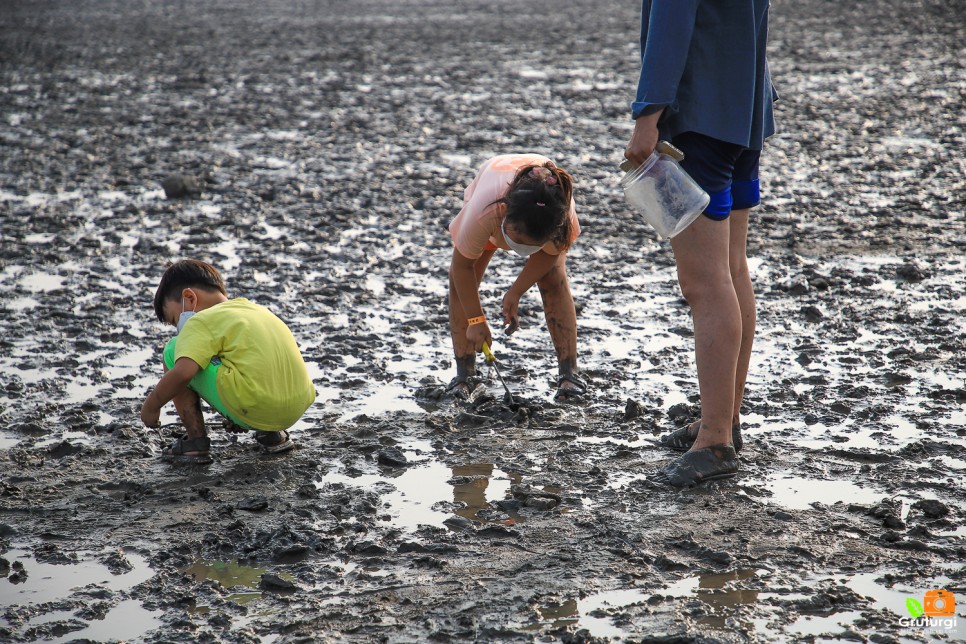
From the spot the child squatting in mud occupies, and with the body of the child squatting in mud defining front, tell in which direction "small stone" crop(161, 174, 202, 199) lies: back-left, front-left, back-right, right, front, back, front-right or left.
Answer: right

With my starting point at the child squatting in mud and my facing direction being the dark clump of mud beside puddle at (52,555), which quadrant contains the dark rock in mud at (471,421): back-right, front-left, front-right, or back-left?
back-left

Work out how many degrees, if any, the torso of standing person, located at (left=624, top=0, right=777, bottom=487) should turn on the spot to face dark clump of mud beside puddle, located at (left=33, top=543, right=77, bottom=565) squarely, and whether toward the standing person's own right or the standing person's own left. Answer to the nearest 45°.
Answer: approximately 45° to the standing person's own left

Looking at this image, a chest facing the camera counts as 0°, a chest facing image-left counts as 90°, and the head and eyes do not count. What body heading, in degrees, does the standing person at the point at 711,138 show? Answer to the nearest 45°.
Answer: approximately 90°

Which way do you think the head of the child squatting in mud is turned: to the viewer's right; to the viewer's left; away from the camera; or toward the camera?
to the viewer's left

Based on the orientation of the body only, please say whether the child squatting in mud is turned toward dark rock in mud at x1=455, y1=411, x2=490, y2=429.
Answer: no

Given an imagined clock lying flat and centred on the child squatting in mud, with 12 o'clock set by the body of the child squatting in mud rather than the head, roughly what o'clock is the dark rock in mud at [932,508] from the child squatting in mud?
The dark rock in mud is roughly at 7 o'clock from the child squatting in mud.

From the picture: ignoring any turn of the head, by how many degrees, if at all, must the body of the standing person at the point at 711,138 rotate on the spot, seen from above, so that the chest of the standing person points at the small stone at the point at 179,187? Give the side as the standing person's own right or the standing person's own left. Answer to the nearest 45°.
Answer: approximately 45° to the standing person's own right

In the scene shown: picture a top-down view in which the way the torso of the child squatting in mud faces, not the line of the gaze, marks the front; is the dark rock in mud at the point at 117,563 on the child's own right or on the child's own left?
on the child's own left

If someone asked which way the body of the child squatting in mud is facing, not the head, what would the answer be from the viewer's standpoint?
to the viewer's left

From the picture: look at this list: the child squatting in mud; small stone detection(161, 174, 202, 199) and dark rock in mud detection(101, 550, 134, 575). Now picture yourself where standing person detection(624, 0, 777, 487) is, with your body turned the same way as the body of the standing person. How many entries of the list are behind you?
0

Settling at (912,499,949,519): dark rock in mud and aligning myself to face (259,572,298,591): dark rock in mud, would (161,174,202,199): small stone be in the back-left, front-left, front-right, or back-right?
front-right

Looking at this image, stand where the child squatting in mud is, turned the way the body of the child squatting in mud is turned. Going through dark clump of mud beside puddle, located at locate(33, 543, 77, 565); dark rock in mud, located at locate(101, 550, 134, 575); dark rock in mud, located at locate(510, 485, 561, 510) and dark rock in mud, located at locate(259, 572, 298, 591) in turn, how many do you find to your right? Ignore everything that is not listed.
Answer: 0
